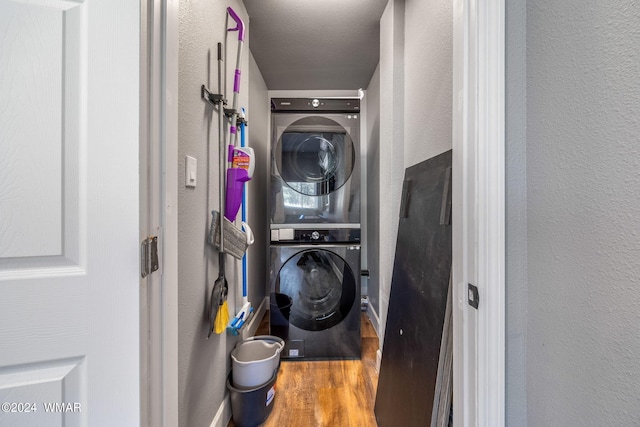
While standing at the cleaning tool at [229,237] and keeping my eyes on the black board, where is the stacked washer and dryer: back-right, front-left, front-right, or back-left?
front-left

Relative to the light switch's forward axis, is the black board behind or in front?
in front

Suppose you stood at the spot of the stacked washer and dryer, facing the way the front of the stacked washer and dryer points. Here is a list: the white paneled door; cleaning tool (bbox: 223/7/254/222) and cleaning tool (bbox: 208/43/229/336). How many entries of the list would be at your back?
0

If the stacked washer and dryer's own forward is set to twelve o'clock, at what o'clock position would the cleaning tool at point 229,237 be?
The cleaning tool is roughly at 1 o'clock from the stacked washer and dryer.

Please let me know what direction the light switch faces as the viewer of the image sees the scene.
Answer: facing the viewer and to the right of the viewer

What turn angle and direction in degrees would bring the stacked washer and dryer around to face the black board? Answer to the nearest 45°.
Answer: approximately 45° to its left

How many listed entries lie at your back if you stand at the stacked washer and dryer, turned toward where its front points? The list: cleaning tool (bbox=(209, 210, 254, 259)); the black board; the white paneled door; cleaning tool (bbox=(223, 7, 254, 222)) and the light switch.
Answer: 0

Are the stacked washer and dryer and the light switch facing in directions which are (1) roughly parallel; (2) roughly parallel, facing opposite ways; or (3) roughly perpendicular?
roughly perpendicular

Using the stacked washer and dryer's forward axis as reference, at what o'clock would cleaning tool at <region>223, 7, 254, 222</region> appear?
The cleaning tool is roughly at 1 o'clock from the stacked washer and dryer.

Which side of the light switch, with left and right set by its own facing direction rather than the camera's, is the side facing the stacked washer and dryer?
left

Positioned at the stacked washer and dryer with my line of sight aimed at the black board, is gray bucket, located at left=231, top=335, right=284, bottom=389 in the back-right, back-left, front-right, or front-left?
front-right

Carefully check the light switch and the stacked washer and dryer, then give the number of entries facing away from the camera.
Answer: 0

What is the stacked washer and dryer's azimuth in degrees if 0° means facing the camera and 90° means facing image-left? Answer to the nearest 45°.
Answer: approximately 0°
